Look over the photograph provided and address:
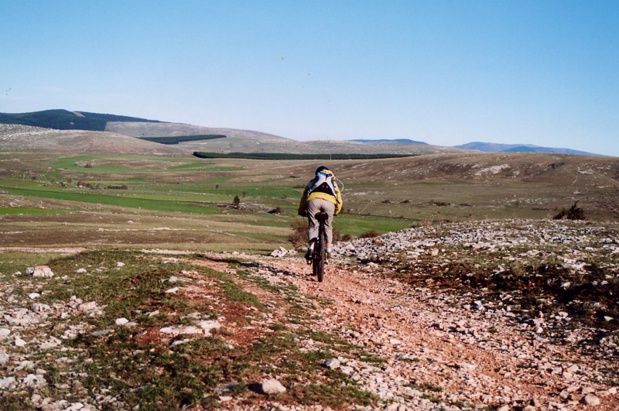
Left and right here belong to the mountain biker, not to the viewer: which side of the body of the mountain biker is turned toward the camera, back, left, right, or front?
back

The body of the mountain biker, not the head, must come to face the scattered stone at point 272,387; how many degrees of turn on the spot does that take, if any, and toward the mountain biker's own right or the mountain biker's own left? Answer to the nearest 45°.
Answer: approximately 180°

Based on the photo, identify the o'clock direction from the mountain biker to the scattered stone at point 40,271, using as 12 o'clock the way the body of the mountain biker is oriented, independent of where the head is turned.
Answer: The scattered stone is roughly at 8 o'clock from the mountain biker.

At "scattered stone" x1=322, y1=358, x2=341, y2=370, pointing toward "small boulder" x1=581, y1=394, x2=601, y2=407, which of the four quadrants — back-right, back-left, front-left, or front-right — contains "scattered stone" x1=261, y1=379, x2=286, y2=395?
back-right

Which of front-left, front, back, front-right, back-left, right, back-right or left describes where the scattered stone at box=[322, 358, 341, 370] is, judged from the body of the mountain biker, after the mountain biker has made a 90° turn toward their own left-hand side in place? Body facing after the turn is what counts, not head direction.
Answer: left

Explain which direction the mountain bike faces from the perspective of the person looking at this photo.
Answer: facing away from the viewer

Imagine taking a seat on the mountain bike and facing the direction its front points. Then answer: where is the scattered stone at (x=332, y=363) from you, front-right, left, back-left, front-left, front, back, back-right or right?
back

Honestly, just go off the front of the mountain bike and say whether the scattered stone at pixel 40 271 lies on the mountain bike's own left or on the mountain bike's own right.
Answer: on the mountain bike's own left

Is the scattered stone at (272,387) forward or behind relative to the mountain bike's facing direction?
behind
